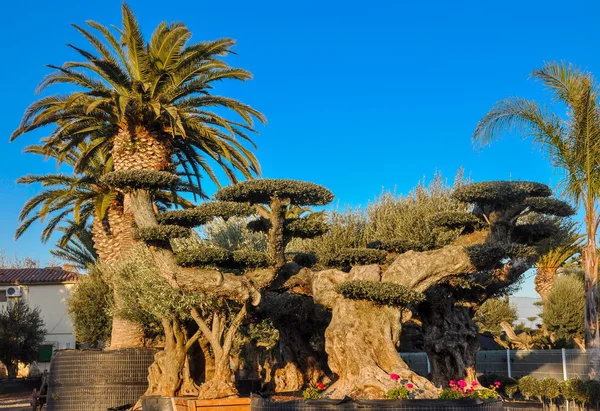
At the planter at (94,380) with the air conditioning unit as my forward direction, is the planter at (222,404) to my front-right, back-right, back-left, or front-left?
back-right

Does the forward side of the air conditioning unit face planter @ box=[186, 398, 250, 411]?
yes

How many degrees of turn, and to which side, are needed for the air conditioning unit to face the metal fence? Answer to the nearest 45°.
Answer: approximately 45° to its left

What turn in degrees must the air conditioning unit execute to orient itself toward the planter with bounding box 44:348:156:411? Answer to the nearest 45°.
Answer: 0° — it already faces it

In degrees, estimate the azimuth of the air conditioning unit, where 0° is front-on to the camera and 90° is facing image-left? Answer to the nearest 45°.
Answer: approximately 0°

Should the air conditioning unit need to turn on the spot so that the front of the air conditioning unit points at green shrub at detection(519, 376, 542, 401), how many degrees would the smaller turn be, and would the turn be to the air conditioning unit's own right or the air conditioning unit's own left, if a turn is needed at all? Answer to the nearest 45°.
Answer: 0° — it already faces it

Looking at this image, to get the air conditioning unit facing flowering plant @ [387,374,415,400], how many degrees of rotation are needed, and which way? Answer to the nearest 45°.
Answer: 0° — it already faces it

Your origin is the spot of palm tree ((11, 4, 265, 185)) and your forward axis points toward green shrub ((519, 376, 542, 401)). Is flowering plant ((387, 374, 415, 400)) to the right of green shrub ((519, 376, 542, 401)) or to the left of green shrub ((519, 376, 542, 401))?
right

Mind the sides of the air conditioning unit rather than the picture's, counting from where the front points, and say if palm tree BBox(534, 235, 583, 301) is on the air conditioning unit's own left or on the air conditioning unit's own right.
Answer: on the air conditioning unit's own left

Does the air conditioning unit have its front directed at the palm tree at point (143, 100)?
yes
